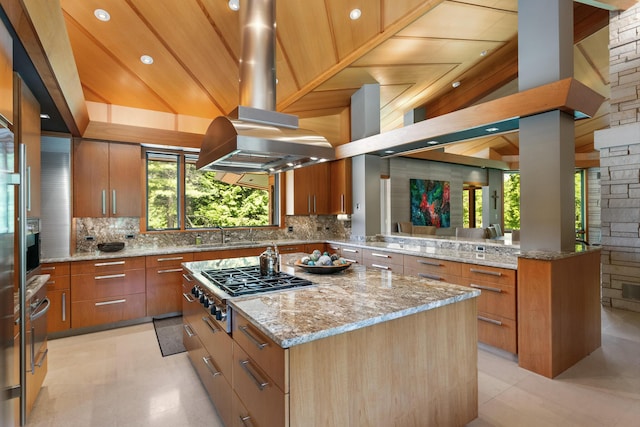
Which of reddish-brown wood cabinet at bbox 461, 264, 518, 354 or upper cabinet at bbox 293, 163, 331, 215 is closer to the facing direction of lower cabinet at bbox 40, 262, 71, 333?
the reddish-brown wood cabinet

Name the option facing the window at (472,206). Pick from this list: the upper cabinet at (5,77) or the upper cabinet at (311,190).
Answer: the upper cabinet at (5,77)

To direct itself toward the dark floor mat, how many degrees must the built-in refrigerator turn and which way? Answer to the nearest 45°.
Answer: approximately 45° to its left

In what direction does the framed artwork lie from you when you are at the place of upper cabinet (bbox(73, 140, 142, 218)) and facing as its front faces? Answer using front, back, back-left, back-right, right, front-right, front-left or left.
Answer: left

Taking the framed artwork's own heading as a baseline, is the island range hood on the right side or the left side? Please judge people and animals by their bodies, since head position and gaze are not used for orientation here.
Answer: on its right

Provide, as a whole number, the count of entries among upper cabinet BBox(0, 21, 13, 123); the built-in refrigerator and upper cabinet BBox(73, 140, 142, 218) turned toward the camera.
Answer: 1

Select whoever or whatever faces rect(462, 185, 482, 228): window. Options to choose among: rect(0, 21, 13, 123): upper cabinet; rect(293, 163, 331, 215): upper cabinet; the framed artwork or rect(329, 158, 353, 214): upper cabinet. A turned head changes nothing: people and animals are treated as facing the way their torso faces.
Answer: rect(0, 21, 13, 123): upper cabinet

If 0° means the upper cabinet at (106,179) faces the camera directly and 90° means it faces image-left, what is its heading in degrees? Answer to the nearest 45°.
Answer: approximately 0°

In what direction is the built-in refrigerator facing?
to the viewer's right

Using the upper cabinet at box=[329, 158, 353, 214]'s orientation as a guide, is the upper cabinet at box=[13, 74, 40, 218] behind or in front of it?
in front

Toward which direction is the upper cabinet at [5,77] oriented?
to the viewer's right

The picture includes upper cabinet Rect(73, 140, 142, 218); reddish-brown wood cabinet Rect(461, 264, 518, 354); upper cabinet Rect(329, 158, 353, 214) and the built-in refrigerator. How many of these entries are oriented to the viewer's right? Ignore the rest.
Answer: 1
